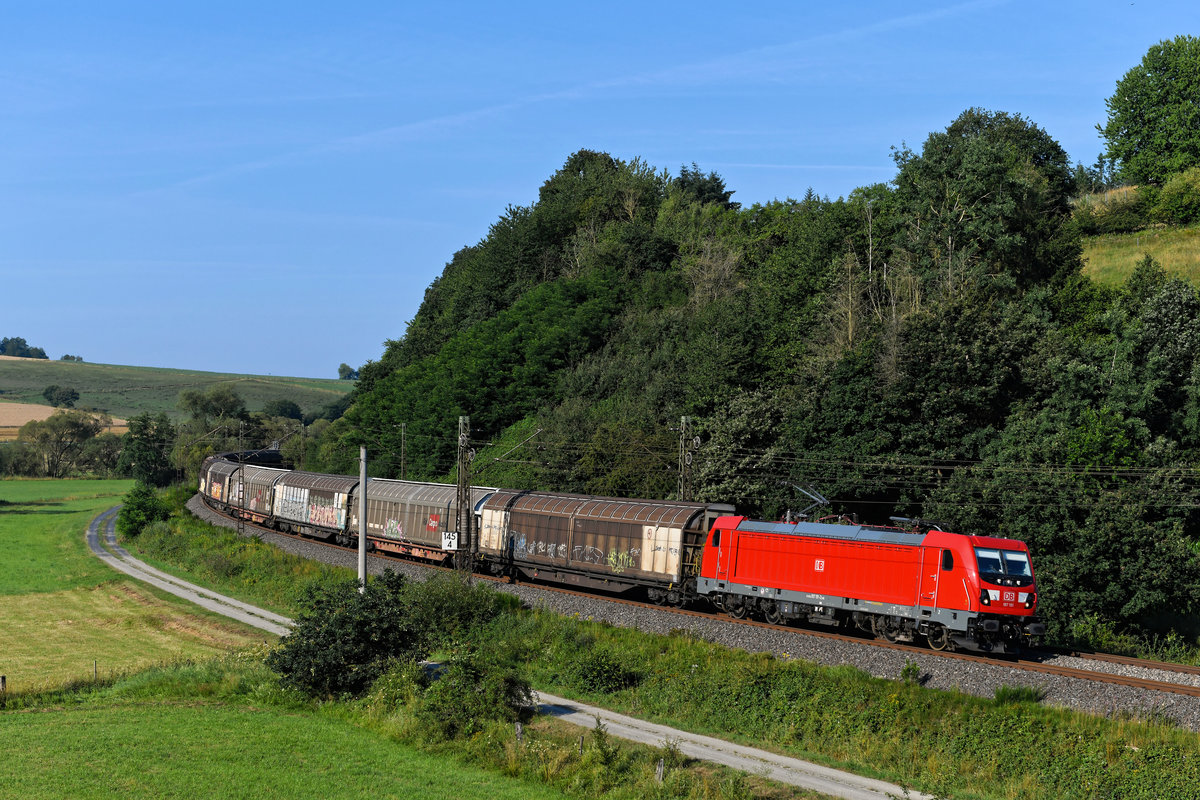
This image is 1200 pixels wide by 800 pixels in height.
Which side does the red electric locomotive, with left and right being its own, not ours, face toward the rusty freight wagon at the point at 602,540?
back

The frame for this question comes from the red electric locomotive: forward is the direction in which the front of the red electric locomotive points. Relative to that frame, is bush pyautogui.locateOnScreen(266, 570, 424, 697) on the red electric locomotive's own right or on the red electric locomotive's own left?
on the red electric locomotive's own right

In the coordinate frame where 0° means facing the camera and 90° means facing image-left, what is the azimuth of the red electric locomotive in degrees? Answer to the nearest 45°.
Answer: approximately 315°

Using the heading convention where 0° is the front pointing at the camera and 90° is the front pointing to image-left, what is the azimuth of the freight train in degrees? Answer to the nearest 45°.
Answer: approximately 315°

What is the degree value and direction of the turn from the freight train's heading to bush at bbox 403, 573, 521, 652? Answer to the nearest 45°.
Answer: approximately 135° to its right
